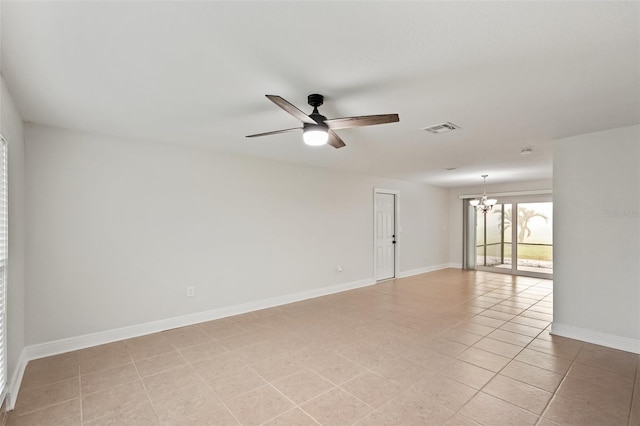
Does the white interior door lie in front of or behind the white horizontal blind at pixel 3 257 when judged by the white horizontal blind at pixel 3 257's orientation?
in front

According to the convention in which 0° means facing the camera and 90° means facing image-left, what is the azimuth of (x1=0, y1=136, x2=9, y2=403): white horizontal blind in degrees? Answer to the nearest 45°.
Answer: approximately 270°

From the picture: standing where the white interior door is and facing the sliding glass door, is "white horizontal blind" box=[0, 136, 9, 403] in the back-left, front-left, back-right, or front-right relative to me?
back-right

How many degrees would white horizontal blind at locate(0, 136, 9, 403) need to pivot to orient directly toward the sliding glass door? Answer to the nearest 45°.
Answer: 0° — it already faces it
